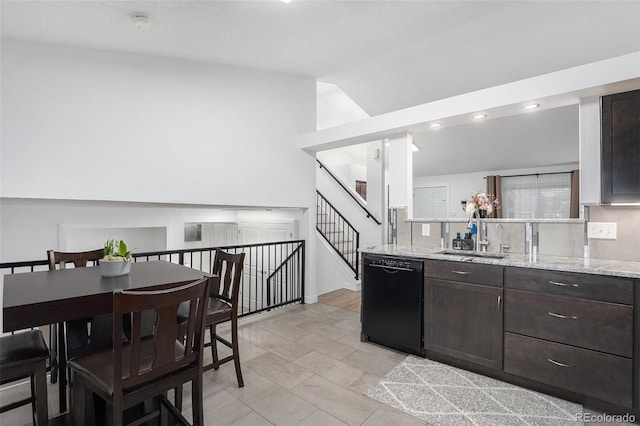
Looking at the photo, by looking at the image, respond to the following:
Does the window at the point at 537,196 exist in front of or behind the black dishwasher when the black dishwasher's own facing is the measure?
behind

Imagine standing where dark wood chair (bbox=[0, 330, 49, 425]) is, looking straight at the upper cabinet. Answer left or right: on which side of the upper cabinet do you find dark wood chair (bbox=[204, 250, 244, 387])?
left

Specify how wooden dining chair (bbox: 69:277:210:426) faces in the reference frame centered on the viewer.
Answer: facing away from the viewer and to the left of the viewer

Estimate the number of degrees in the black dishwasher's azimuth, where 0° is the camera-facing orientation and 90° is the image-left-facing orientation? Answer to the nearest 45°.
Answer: approximately 45°

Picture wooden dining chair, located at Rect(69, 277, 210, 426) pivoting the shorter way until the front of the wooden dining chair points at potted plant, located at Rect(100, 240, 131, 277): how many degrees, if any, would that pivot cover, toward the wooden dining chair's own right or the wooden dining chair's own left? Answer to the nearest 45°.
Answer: approximately 45° to the wooden dining chair's own right

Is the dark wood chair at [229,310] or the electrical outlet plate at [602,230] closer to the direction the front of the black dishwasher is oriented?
the dark wood chair

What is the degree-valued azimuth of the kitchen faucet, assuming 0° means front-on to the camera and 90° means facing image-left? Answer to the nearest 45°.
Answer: approximately 45°

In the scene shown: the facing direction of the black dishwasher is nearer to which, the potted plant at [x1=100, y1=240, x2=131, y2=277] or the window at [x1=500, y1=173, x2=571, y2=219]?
the potted plant
